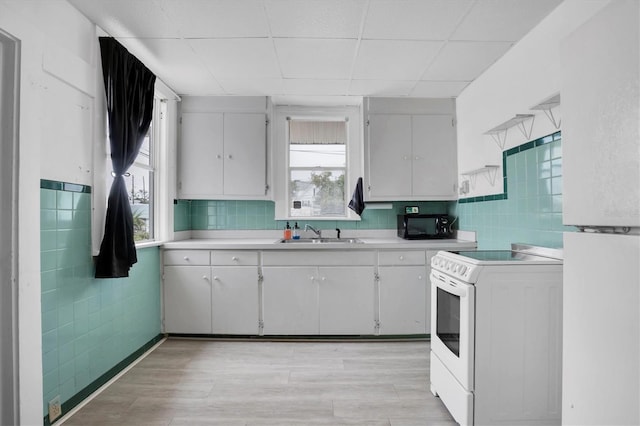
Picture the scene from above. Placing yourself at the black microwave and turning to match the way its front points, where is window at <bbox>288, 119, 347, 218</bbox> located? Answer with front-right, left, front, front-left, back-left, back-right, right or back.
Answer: right

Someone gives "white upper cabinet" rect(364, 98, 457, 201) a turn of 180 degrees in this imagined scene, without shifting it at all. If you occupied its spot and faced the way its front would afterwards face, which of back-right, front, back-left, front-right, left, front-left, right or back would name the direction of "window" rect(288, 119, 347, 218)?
left

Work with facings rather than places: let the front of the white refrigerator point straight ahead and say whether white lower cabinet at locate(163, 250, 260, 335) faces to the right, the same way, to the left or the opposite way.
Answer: to the left

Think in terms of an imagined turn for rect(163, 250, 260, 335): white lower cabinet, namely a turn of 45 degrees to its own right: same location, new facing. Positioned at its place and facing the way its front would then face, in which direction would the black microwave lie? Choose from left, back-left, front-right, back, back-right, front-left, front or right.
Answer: back-left

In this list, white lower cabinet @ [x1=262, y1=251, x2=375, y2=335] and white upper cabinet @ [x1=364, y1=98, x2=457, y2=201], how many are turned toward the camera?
2

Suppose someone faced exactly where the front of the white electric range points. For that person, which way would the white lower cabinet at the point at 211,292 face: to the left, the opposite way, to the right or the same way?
to the left

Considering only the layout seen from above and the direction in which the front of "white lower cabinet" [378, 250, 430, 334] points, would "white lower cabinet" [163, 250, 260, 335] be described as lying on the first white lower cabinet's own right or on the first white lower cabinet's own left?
on the first white lower cabinet's own right

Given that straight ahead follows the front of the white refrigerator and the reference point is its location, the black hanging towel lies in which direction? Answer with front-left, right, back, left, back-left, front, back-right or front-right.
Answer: right

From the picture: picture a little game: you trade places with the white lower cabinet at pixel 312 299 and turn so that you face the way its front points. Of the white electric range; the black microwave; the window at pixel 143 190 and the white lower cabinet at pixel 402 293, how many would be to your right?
1

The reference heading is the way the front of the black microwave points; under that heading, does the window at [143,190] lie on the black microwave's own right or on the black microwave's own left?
on the black microwave's own right
